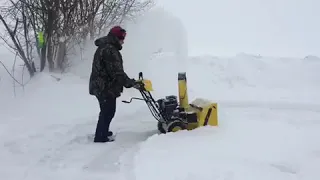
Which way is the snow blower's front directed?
to the viewer's right

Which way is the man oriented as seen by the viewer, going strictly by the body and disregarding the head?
to the viewer's right

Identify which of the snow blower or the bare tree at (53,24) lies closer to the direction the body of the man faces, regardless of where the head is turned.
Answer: the snow blower

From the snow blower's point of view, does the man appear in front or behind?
behind

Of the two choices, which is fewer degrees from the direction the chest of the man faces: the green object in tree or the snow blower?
the snow blower

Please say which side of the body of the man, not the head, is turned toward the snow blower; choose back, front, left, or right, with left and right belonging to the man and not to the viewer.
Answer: front

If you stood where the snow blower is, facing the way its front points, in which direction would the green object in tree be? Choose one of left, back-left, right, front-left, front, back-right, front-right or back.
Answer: back-left

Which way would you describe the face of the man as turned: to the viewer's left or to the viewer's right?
to the viewer's right

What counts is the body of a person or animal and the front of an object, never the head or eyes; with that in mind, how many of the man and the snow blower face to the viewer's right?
2
